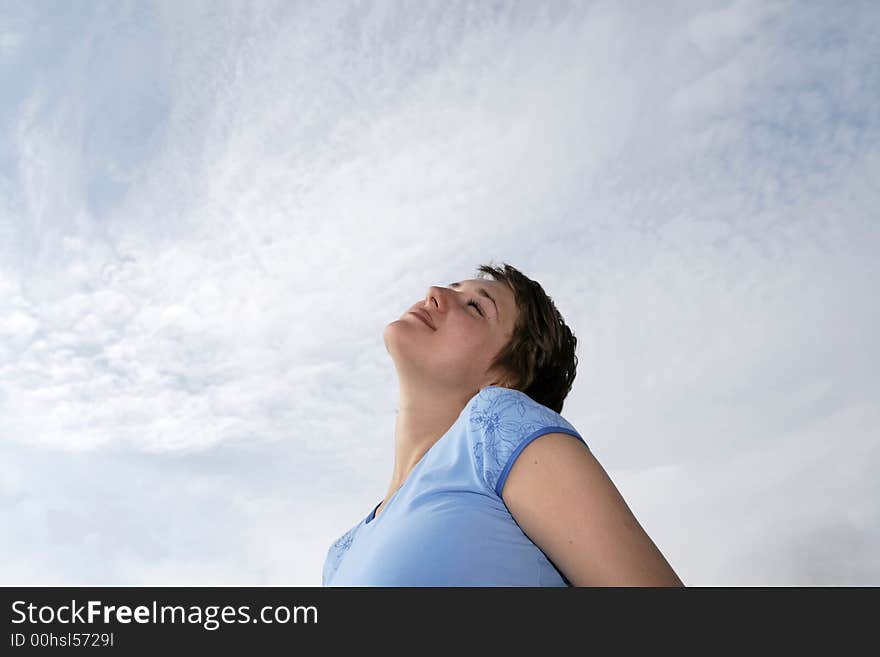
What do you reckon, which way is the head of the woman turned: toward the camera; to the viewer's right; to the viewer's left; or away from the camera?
to the viewer's left

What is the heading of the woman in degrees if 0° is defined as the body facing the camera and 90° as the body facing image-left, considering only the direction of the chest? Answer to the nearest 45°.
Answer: approximately 45°
